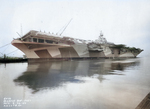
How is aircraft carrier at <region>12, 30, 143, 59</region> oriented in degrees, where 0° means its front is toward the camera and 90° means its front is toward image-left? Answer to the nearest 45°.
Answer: approximately 45°
